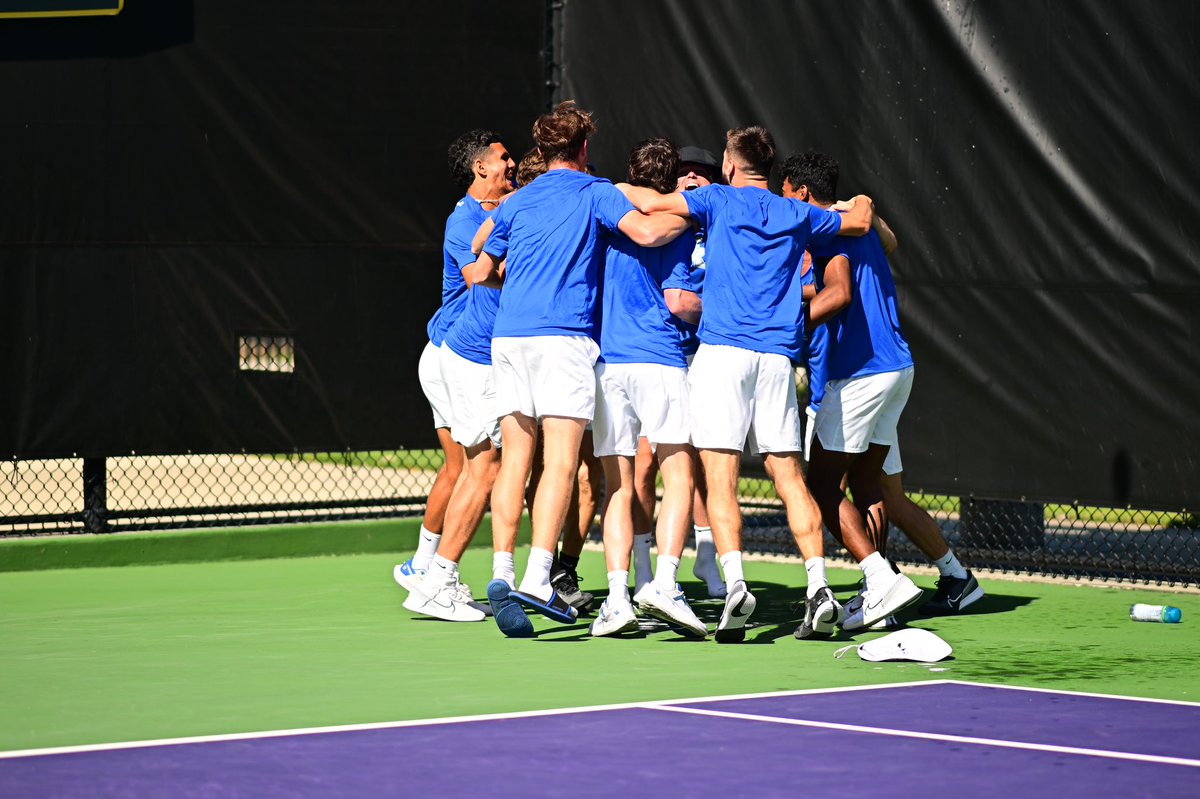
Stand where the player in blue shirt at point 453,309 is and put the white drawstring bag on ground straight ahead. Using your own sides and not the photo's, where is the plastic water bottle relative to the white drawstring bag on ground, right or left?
left

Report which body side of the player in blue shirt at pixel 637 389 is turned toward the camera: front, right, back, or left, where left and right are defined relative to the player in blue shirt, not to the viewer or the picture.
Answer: back

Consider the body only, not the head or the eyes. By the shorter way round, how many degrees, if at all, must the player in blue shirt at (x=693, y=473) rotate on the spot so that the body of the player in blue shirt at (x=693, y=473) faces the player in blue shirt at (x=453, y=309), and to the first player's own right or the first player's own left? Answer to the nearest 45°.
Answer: approximately 90° to the first player's own right

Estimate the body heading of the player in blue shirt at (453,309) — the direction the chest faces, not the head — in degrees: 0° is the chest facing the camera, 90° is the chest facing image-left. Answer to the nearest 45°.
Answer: approximately 270°

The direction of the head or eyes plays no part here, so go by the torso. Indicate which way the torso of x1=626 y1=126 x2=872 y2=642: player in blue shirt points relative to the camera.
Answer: away from the camera

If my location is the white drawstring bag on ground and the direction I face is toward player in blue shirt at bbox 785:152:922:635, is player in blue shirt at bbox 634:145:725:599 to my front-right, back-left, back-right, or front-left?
front-left

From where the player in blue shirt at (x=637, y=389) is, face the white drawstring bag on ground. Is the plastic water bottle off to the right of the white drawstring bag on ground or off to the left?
left

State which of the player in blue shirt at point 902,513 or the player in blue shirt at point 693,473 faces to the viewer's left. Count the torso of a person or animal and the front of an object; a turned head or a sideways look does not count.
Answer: the player in blue shirt at point 902,513

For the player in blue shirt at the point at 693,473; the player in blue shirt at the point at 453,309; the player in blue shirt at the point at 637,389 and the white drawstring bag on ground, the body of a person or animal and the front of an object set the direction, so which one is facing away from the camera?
the player in blue shirt at the point at 637,389

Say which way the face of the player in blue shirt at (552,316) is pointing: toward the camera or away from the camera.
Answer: away from the camera

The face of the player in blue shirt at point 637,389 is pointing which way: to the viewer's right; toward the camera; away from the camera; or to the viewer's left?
away from the camera

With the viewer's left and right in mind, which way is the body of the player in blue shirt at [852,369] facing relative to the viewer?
facing away from the viewer and to the left of the viewer

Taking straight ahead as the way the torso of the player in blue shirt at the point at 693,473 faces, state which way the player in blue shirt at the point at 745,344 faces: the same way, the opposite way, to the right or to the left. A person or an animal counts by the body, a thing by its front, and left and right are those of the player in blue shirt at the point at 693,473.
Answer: the opposite way

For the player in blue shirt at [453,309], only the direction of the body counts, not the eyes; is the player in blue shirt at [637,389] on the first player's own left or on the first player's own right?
on the first player's own right
